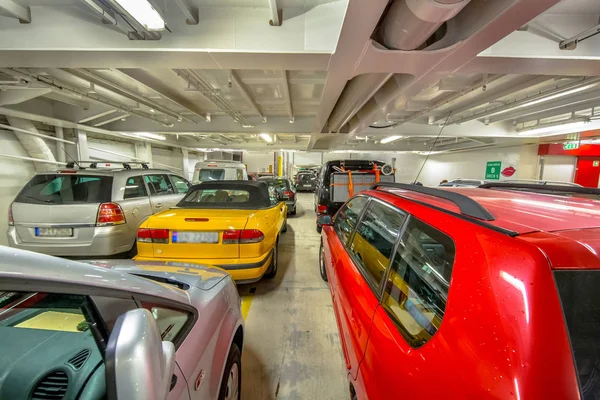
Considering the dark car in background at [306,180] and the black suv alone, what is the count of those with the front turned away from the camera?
2

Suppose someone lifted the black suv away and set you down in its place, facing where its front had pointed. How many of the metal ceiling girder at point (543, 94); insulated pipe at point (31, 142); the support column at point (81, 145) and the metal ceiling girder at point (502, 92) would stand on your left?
2

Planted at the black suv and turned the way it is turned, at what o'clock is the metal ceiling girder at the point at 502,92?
The metal ceiling girder is roughly at 5 o'clock from the black suv.

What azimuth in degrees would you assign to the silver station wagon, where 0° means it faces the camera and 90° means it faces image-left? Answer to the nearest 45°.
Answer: approximately 225°

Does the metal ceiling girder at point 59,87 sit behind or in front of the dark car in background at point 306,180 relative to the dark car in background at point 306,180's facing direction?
behind

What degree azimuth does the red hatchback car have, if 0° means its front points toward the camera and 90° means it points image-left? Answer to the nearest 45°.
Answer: approximately 135°

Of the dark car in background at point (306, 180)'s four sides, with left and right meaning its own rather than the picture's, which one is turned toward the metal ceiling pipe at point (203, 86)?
back

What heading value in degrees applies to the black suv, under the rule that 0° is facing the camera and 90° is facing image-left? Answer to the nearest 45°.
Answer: approximately 180°

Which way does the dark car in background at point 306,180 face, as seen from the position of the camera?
facing away from the viewer

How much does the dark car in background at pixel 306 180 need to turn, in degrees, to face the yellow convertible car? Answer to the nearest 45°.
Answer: approximately 180°

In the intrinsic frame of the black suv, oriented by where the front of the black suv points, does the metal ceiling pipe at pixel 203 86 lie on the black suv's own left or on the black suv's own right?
on the black suv's own left
